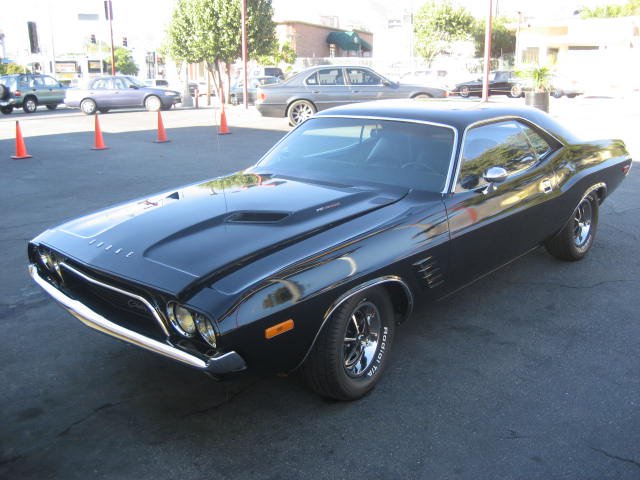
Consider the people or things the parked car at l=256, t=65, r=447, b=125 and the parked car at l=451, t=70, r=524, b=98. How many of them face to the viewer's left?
1

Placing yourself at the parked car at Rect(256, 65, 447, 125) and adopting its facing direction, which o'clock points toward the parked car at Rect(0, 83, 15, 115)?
the parked car at Rect(0, 83, 15, 115) is roughly at 7 o'clock from the parked car at Rect(256, 65, 447, 125).

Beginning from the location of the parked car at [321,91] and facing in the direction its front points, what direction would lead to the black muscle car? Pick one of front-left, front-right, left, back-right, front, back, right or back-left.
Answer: right

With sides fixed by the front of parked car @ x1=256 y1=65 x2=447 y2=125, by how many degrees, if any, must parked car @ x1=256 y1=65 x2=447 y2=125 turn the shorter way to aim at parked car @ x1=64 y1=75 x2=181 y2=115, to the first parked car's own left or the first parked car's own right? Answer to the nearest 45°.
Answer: approximately 135° to the first parked car's own left

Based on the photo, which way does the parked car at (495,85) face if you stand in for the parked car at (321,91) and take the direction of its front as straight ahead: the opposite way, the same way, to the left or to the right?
the opposite way

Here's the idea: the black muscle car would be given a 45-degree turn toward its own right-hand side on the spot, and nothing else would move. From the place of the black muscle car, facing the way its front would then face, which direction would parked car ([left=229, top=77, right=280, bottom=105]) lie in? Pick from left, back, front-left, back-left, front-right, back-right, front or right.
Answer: right

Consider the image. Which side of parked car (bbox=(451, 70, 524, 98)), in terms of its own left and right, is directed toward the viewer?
left

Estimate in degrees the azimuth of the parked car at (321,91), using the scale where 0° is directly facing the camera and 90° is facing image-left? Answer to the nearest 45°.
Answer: approximately 270°

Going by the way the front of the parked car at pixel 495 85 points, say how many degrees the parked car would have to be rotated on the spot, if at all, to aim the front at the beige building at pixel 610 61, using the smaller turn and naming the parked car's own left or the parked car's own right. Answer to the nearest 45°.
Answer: approximately 135° to the parked car's own right

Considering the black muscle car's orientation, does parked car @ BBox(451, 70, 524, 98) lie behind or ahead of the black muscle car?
behind

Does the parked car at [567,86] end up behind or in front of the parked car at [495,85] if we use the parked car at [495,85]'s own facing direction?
behind

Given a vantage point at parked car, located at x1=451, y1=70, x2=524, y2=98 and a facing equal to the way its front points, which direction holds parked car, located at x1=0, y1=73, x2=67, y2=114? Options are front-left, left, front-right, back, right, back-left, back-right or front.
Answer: front-left
